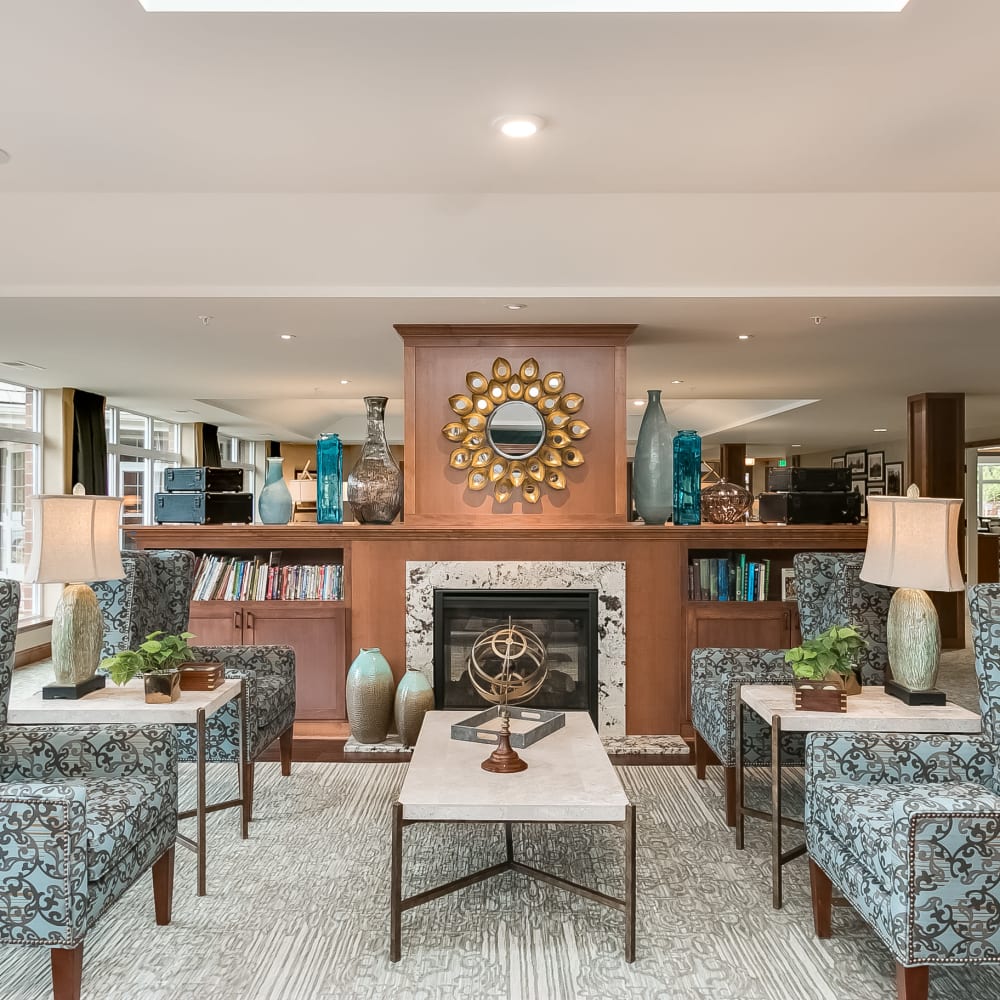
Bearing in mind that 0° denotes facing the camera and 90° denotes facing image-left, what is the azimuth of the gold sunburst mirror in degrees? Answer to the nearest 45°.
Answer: approximately 0°

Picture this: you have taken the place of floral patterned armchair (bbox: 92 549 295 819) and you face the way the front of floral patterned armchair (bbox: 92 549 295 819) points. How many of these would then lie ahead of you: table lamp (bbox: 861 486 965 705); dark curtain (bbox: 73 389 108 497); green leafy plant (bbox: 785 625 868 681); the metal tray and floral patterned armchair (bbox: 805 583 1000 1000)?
4

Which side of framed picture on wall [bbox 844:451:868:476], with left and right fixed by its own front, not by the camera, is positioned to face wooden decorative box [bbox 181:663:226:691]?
front

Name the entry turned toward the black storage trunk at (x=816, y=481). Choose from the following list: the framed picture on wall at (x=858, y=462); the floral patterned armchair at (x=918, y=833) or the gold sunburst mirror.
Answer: the framed picture on wall

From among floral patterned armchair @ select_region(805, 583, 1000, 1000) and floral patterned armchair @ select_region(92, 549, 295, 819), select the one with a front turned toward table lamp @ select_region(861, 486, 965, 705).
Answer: floral patterned armchair @ select_region(92, 549, 295, 819)

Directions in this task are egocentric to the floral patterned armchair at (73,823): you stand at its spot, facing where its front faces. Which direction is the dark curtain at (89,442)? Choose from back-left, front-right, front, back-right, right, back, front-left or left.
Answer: back-left

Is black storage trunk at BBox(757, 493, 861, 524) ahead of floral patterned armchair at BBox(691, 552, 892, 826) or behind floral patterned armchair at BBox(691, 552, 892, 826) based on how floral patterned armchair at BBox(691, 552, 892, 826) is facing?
behind

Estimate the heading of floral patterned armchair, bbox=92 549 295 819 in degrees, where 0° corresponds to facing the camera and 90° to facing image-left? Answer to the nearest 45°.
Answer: approximately 315°

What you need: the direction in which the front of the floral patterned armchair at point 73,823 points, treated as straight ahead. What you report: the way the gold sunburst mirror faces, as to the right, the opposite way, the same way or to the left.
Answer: to the right

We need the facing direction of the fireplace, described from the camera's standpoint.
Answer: facing the viewer

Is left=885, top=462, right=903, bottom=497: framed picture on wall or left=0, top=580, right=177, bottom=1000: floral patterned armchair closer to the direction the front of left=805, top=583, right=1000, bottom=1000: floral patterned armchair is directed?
the floral patterned armchair

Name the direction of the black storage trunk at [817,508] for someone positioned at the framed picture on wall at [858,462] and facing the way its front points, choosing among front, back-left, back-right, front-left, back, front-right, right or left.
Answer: front

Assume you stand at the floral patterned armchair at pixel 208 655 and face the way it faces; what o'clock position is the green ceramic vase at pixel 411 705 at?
The green ceramic vase is roughly at 10 o'clock from the floral patterned armchair.

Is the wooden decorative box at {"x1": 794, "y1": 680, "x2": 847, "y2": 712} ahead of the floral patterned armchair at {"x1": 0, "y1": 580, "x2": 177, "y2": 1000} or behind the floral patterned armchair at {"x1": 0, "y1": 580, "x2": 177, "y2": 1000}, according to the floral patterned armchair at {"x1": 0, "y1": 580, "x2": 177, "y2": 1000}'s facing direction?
ahead

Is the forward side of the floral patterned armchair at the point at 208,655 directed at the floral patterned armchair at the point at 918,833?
yes
